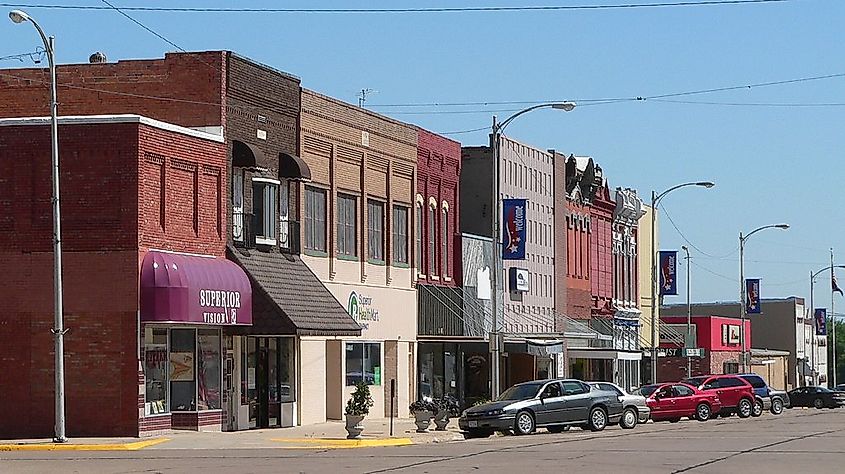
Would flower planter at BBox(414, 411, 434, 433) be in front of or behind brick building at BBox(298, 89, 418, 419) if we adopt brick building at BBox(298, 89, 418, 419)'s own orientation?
in front

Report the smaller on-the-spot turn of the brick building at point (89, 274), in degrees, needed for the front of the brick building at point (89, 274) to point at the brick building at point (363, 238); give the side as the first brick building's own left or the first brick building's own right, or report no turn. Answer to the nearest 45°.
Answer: approximately 90° to the first brick building's own left

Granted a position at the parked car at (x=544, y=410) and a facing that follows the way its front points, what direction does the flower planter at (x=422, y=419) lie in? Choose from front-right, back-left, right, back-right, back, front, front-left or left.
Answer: front

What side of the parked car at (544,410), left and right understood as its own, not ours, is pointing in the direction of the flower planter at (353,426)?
front

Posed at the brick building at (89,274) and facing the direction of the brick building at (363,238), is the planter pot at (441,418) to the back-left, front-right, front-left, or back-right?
front-right

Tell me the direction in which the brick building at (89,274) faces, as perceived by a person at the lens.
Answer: facing the viewer and to the right of the viewer

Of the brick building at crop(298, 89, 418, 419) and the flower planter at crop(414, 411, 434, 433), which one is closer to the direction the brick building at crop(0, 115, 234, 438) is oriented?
the flower planter

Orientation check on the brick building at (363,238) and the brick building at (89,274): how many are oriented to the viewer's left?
0

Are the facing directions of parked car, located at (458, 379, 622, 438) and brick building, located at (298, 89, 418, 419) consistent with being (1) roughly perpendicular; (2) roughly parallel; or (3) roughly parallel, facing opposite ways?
roughly perpendicular
